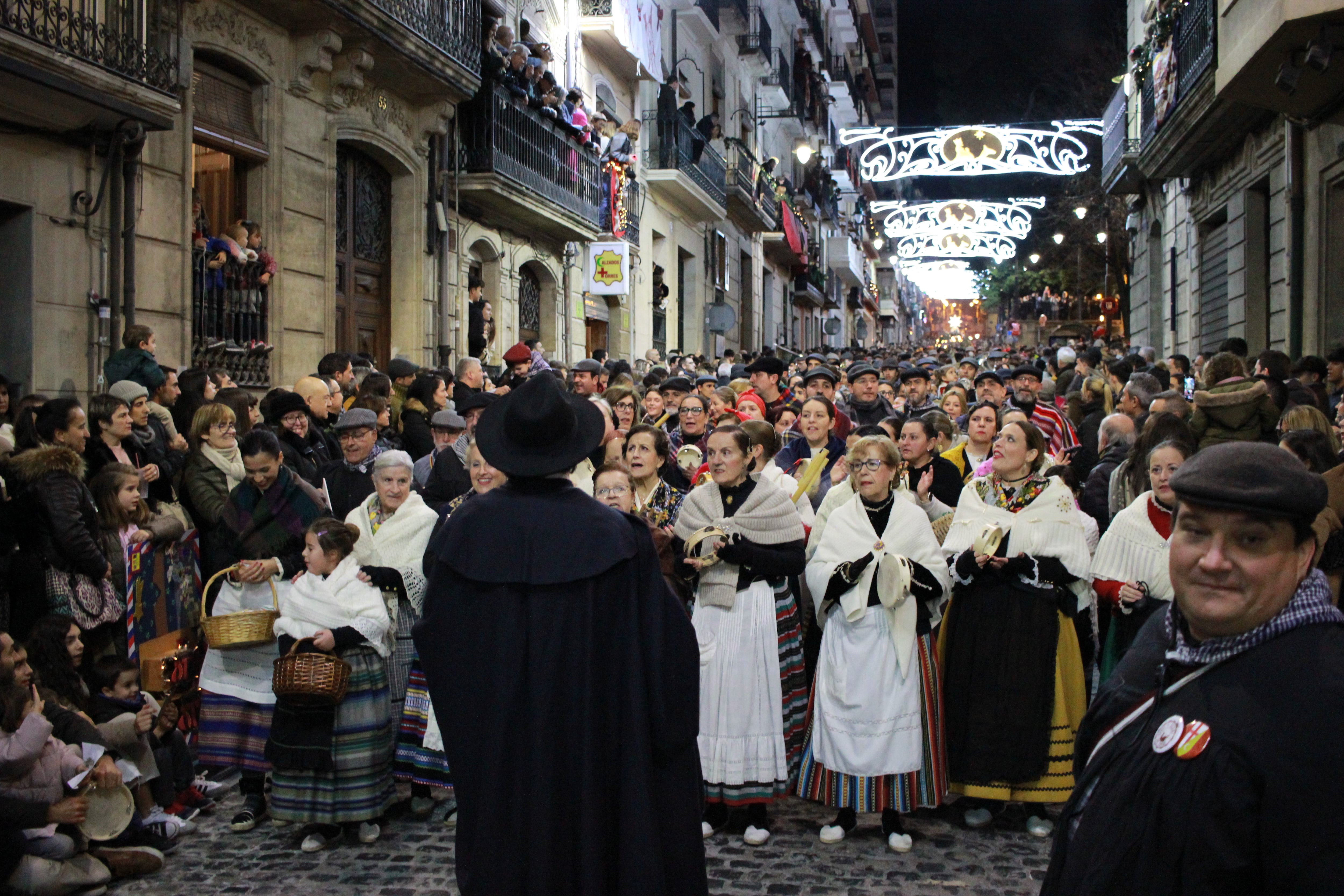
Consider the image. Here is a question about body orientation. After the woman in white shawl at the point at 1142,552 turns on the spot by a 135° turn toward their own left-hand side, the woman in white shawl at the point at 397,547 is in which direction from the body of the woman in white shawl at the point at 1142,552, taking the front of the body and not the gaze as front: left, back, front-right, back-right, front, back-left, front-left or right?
back-left

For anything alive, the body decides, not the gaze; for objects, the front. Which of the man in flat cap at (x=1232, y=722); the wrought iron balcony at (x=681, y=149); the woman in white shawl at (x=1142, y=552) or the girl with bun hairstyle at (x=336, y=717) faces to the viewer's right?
the wrought iron balcony

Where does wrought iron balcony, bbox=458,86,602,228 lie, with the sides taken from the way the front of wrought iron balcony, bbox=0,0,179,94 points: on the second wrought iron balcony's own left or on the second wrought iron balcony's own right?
on the second wrought iron balcony's own left

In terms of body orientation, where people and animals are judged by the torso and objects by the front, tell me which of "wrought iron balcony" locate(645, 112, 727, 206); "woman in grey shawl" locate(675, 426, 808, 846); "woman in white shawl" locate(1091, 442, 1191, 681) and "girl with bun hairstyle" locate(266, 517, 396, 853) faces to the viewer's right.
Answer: the wrought iron balcony

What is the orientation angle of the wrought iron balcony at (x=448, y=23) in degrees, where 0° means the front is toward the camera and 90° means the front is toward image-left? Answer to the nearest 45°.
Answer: approximately 315°

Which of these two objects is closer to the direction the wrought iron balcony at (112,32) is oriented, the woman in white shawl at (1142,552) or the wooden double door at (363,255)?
the woman in white shawl

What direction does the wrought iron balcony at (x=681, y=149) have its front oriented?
to the viewer's right

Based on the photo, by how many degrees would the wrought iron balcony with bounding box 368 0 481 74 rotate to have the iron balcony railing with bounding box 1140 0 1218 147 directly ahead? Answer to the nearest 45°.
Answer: approximately 45° to its left

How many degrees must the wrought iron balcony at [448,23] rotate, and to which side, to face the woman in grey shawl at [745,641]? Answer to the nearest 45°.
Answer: approximately 45° to its right

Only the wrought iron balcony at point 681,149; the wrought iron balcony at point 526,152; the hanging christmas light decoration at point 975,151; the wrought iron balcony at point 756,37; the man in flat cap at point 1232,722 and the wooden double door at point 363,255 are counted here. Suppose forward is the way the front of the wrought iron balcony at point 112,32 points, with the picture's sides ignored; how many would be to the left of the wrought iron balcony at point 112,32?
5

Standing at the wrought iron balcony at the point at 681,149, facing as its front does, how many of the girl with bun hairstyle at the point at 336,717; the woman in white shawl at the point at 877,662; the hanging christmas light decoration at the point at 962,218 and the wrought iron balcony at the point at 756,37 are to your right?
2

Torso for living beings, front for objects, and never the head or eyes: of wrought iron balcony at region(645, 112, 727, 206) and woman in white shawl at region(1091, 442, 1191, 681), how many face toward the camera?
1
